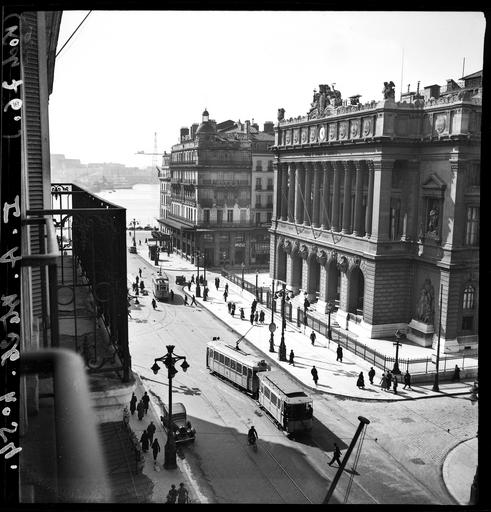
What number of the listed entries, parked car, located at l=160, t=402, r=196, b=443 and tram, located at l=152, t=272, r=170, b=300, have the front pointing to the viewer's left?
0

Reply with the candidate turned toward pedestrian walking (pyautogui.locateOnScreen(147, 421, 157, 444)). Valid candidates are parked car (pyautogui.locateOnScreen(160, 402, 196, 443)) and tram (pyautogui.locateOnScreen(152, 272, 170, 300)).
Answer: the tram

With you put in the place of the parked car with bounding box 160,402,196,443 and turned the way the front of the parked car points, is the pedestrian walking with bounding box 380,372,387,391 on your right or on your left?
on your left

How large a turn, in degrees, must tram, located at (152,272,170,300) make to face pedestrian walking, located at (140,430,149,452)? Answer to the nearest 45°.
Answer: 0° — it already faces them

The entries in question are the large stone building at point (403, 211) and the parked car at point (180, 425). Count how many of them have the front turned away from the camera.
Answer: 0

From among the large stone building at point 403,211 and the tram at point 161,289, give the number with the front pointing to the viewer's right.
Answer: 0

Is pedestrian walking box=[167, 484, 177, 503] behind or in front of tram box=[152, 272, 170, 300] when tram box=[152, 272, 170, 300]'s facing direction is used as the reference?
in front

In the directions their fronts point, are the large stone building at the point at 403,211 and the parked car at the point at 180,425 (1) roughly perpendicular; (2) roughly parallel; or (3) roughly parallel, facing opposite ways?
roughly perpendicular

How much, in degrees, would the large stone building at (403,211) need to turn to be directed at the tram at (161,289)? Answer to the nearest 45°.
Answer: approximately 45° to its right

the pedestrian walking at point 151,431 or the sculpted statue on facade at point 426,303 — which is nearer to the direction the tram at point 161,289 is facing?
the pedestrian walking

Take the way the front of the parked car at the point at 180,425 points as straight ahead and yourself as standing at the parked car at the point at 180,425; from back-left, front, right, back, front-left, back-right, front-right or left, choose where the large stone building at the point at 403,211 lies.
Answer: left

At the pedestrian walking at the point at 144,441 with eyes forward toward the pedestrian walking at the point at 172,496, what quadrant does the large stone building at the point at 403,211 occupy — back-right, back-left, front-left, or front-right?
back-left
